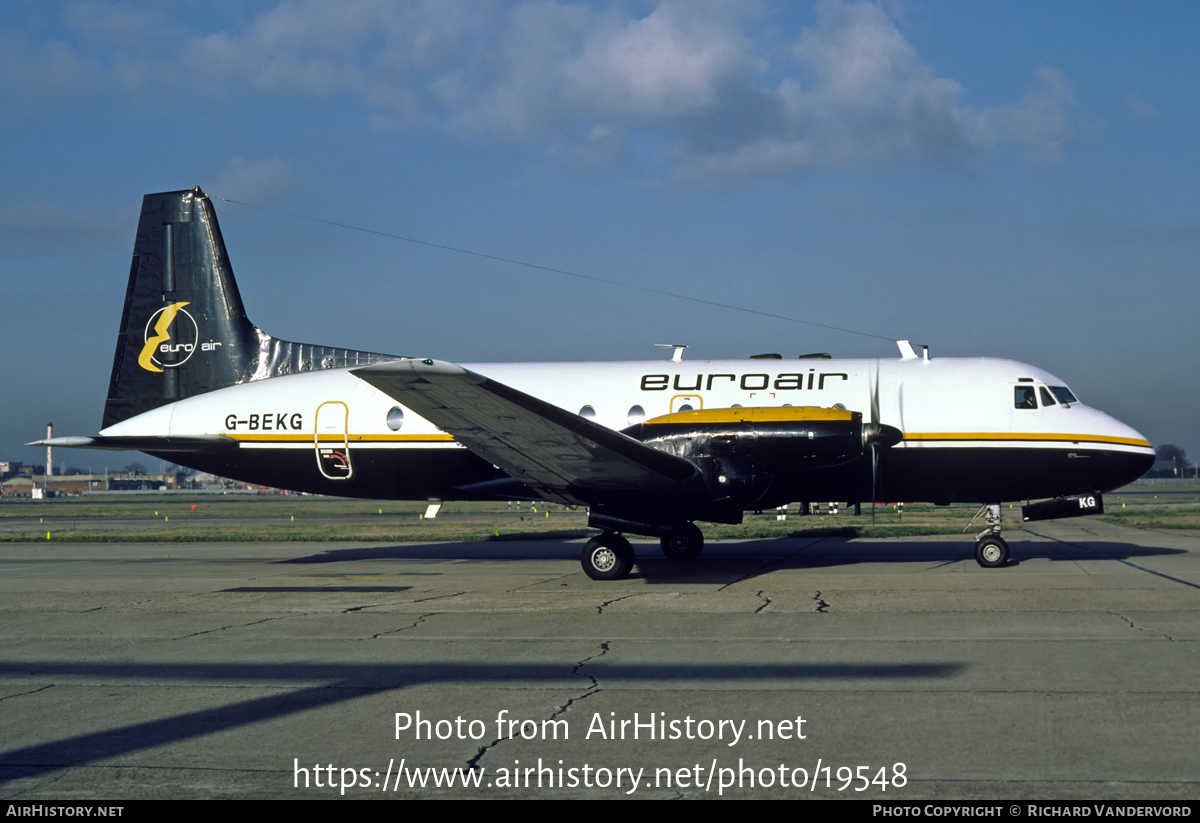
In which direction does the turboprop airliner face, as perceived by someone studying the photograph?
facing to the right of the viewer
